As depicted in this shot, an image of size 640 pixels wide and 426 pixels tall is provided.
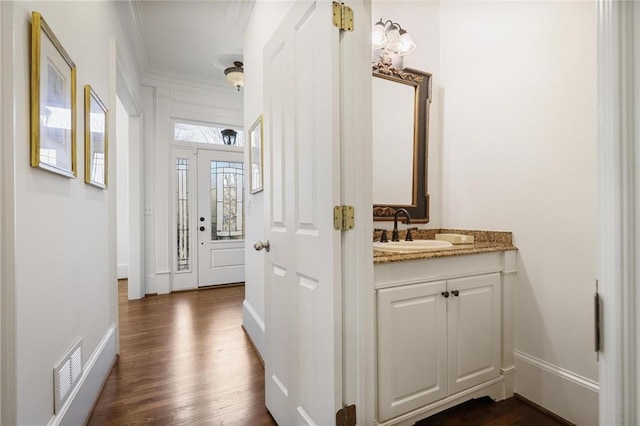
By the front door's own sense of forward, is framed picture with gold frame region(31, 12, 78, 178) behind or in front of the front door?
in front

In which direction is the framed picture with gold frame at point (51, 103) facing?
to the viewer's right

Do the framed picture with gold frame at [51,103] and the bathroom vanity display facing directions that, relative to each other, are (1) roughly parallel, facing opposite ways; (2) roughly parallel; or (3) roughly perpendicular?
roughly perpendicular

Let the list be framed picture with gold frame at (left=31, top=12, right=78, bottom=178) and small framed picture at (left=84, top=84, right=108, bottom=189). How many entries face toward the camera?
0

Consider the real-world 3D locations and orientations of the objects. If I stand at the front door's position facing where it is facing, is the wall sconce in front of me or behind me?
in front

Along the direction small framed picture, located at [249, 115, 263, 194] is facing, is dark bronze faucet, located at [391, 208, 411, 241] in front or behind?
behind

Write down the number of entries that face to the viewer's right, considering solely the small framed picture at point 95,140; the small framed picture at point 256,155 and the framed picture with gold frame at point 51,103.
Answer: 2

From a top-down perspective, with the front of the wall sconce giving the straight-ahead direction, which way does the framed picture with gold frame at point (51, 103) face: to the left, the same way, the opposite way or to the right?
to the left

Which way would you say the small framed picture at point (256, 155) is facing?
to the viewer's left

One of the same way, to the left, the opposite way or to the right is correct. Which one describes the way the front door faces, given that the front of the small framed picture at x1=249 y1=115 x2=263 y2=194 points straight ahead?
to the left

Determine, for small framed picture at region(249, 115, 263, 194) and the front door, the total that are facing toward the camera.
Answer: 1

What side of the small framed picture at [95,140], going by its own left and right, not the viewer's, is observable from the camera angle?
right

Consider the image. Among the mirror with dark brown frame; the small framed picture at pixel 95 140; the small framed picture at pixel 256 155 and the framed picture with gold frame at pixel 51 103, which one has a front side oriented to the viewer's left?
the small framed picture at pixel 256 155

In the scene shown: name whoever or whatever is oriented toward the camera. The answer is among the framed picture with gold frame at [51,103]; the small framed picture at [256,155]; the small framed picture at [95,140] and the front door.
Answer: the front door
